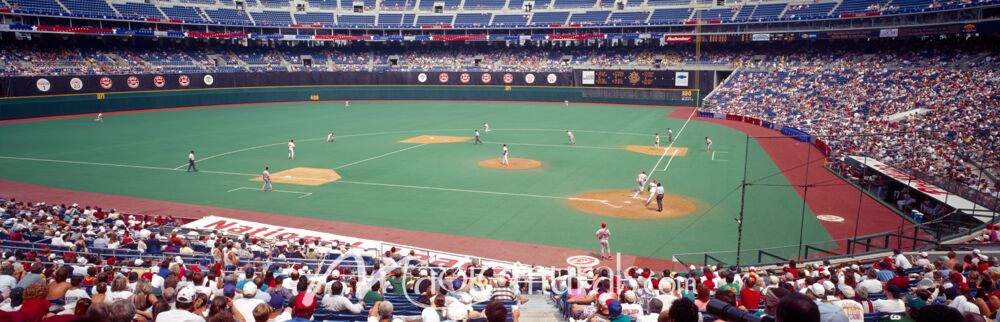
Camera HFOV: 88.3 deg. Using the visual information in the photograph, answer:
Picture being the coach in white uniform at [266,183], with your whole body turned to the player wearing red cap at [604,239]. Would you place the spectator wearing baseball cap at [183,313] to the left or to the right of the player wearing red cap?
right

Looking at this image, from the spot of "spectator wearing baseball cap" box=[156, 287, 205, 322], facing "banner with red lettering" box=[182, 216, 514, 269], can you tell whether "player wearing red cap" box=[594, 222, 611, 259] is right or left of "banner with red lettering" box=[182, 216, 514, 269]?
right

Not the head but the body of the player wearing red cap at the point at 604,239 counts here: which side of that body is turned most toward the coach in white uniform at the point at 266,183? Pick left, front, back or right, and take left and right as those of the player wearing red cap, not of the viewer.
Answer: left

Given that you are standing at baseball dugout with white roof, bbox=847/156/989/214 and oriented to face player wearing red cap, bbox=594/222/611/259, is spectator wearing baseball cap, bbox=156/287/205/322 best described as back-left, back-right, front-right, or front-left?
front-left

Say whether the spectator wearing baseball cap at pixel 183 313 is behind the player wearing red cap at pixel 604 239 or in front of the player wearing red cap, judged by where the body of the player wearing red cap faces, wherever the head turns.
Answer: behind

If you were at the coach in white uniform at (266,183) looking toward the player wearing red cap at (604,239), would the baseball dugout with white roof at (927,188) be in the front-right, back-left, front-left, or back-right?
front-left

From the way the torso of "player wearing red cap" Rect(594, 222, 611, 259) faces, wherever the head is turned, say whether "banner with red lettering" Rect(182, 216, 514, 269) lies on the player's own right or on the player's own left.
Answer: on the player's own left

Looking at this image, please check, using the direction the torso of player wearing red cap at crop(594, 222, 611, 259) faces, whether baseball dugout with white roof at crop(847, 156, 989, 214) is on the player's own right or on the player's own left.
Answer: on the player's own right

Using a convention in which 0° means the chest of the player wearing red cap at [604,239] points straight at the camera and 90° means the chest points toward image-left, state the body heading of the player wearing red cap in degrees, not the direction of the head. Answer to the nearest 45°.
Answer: approximately 180°

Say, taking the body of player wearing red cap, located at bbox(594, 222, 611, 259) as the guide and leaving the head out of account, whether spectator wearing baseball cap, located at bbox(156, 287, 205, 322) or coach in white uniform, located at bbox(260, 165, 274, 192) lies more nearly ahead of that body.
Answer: the coach in white uniform

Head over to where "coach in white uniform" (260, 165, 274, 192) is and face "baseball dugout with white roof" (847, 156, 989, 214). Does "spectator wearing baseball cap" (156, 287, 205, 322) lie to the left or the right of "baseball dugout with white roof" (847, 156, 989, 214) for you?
right
